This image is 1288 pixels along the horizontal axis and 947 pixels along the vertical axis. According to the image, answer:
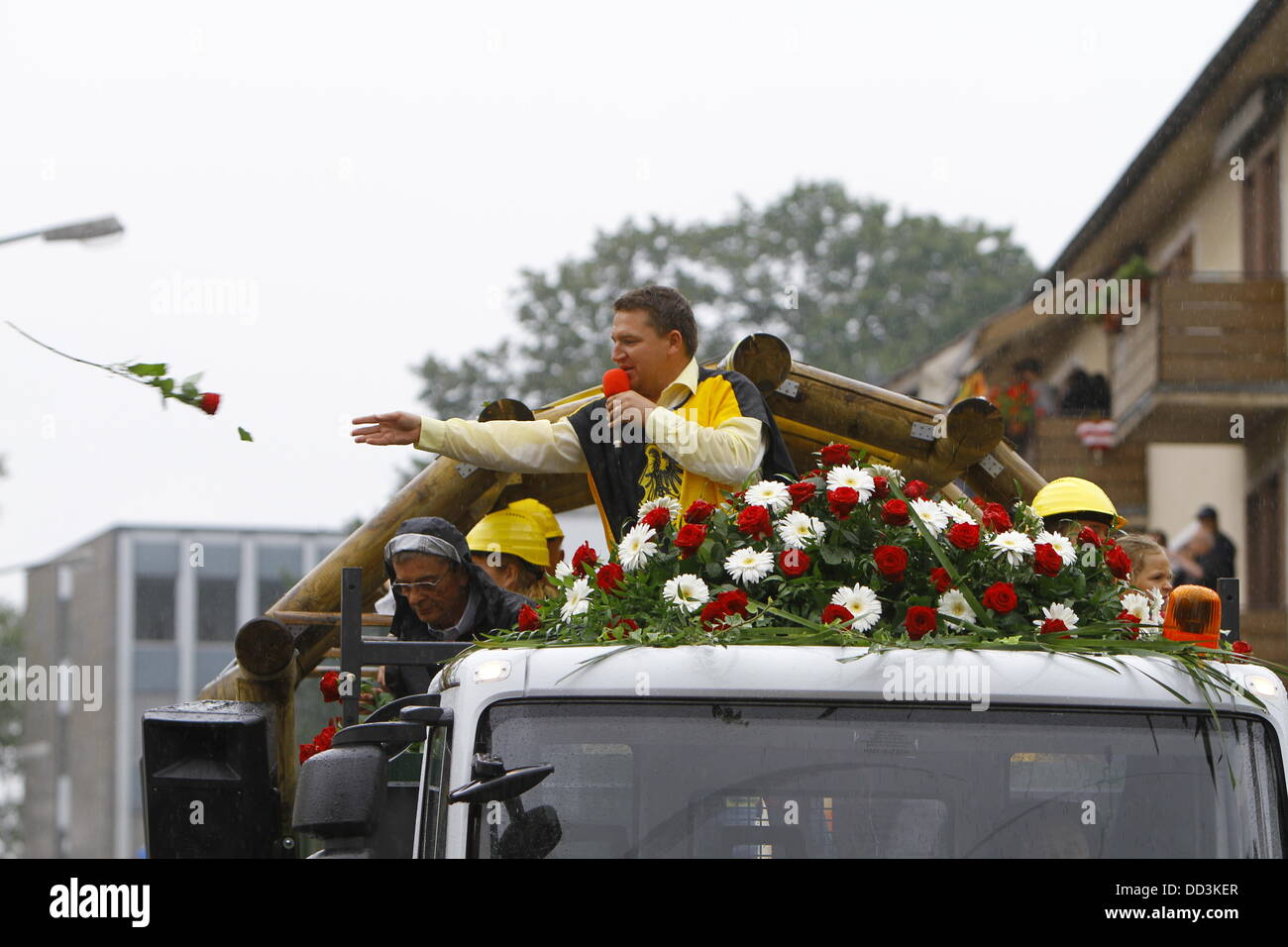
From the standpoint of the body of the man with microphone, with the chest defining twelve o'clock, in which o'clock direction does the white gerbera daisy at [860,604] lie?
The white gerbera daisy is roughly at 10 o'clock from the man with microphone.

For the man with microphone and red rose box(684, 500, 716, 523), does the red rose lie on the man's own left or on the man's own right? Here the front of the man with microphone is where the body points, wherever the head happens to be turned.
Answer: on the man's own left

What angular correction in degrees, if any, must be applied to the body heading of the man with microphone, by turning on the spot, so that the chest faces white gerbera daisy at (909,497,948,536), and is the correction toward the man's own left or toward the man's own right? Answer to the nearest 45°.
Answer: approximately 90° to the man's own left

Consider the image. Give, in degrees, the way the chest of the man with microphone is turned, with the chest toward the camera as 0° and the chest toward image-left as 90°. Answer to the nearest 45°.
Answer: approximately 45°

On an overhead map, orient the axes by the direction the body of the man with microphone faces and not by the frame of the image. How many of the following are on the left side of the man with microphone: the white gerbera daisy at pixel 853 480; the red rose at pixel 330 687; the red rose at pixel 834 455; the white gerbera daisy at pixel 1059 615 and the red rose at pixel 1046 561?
4

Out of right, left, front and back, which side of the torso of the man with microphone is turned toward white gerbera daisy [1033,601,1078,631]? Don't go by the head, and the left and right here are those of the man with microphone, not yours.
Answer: left

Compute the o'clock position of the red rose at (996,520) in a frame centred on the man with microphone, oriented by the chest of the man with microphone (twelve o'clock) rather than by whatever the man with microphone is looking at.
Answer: The red rose is roughly at 9 o'clock from the man with microphone.

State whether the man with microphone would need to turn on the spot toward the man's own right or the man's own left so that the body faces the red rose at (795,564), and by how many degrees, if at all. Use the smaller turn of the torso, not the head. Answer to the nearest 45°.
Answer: approximately 45° to the man's own left

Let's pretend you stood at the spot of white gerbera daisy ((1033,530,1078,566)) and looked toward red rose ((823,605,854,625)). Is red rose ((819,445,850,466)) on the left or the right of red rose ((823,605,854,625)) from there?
right

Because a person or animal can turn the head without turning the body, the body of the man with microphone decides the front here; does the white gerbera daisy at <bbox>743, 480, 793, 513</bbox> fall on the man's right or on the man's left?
on the man's left

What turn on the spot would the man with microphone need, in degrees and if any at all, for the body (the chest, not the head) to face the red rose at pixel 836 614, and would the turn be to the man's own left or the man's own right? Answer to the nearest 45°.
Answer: approximately 45° to the man's own left

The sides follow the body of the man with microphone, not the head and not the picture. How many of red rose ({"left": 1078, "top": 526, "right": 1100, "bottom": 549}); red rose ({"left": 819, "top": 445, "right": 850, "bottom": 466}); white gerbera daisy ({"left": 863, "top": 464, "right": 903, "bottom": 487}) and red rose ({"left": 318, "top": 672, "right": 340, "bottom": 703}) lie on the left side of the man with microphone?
3

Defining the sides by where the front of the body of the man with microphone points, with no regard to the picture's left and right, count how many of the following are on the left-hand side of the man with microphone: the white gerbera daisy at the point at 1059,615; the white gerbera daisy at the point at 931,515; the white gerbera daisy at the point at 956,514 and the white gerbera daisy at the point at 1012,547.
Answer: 4
